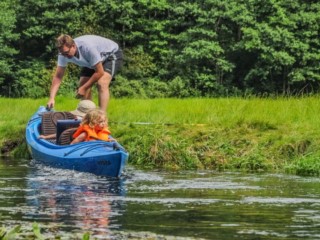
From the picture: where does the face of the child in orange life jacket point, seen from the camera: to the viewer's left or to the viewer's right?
to the viewer's right

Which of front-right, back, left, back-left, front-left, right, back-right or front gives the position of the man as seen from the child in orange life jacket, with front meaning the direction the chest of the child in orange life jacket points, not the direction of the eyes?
back-left

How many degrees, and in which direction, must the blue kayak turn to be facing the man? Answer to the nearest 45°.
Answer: approximately 135° to its left

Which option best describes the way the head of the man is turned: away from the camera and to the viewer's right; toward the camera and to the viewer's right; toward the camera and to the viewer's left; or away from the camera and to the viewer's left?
toward the camera and to the viewer's left

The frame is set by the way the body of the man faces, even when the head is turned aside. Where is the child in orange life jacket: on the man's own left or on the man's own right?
on the man's own left

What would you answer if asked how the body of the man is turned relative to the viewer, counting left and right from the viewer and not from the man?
facing the viewer and to the left of the viewer

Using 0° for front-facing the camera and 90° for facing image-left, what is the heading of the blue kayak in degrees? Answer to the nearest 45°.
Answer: approximately 315°
